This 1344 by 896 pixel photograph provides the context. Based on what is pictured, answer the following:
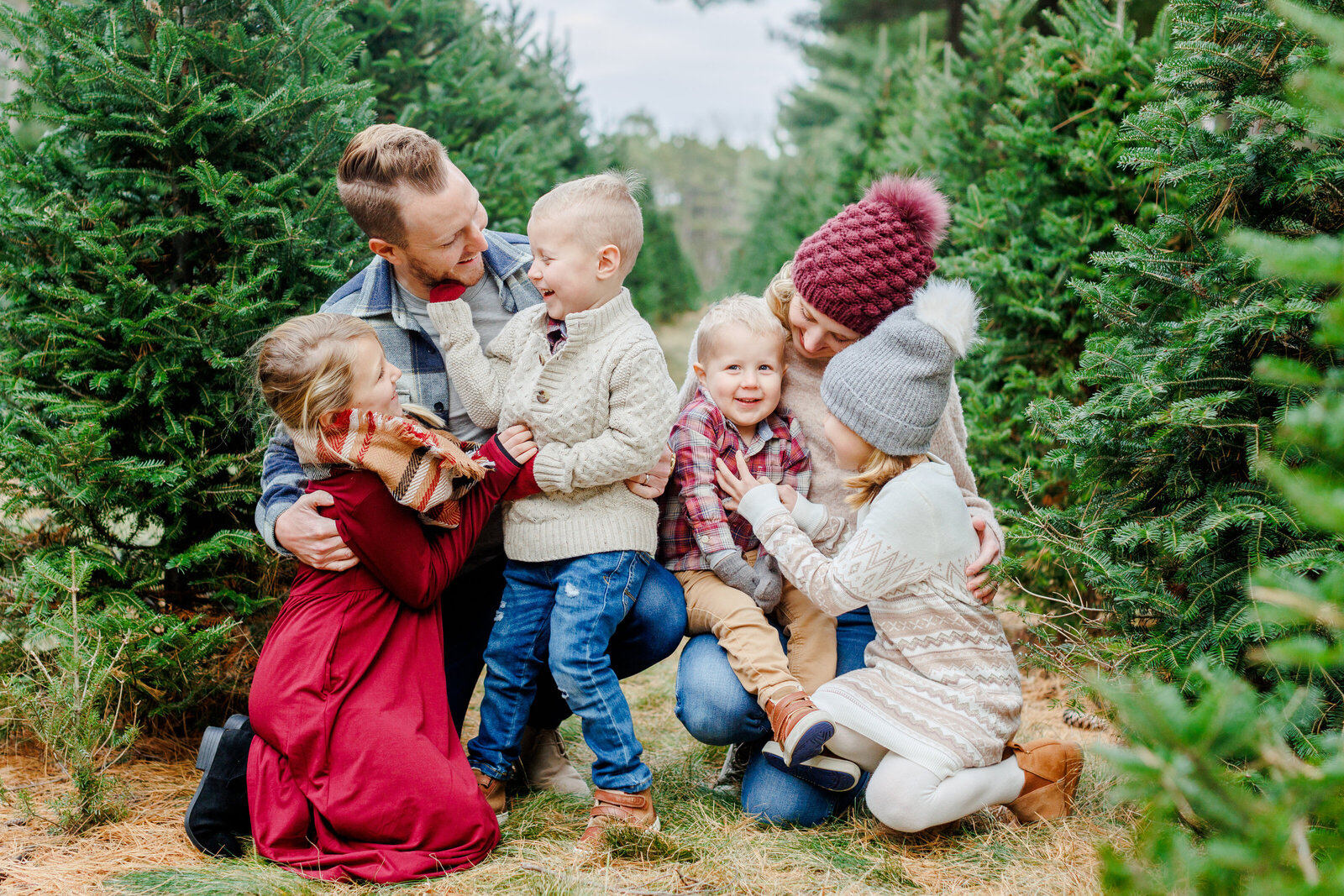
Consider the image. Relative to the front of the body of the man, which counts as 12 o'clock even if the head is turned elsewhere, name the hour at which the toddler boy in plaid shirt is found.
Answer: The toddler boy in plaid shirt is roughly at 11 o'clock from the man.

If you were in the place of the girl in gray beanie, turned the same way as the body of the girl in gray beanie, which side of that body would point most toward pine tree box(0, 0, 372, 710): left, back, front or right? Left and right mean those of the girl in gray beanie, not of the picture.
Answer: front

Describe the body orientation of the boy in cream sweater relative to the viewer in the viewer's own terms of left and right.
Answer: facing the viewer and to the left of the viewer

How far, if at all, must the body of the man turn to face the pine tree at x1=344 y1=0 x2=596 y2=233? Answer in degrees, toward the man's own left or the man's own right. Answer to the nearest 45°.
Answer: approximately 135° to the man's own left

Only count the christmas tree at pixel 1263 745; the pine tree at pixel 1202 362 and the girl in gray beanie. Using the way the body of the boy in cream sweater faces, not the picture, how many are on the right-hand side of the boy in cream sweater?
0

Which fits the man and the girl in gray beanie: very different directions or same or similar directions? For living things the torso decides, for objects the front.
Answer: very different directions

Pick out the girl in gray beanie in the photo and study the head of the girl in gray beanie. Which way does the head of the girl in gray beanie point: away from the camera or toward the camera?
away from the camera

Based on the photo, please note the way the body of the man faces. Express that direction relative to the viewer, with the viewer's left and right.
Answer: facing the viewer and to the right of the viewer

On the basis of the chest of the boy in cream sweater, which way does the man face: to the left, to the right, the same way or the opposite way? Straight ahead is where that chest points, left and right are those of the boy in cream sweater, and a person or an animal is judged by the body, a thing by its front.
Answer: to the left

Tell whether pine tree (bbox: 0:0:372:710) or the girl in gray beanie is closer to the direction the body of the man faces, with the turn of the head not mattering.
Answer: the girl in gray beanie

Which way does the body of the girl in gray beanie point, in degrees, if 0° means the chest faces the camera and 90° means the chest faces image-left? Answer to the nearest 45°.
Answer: approximately 90°
